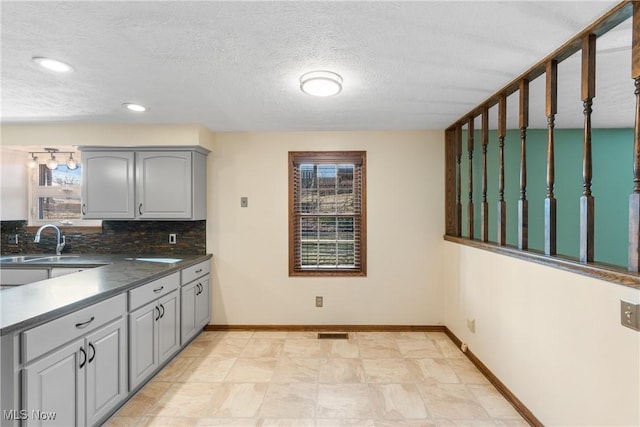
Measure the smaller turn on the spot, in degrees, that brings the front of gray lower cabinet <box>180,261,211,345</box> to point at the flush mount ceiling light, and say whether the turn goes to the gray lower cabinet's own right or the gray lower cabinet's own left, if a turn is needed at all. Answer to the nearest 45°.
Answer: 0° — it already faces it

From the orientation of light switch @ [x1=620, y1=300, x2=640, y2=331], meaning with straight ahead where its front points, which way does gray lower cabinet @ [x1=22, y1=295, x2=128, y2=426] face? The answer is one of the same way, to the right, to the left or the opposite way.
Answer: the opposite way

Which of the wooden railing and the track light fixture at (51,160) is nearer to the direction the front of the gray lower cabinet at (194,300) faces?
the wooden railing

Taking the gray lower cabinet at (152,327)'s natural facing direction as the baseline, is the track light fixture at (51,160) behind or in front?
behind

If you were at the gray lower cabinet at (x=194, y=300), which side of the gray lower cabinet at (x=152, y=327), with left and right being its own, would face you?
left

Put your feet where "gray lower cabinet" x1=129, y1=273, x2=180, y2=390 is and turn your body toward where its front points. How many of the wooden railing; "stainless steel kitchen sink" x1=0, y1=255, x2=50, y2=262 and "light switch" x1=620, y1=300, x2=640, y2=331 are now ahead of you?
2

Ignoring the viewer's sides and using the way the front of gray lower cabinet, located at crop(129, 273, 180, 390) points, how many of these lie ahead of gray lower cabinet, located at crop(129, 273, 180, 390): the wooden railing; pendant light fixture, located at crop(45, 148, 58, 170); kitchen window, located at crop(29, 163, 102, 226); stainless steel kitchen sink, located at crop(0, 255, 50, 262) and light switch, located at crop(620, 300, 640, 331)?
2

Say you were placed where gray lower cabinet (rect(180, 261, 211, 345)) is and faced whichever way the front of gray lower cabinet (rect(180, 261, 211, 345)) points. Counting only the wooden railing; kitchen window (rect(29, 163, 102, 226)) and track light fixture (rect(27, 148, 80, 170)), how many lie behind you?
2

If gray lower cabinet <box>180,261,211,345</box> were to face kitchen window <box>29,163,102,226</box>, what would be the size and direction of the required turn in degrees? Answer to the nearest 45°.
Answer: approximately 180°

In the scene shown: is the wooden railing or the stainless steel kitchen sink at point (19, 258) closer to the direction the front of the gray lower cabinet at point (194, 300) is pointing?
the wooden railing

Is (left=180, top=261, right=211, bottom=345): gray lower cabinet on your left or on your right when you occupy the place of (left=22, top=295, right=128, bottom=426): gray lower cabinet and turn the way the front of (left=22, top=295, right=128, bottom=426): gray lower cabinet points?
on your left

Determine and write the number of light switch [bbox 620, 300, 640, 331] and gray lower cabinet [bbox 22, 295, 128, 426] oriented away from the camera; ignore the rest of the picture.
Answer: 0
